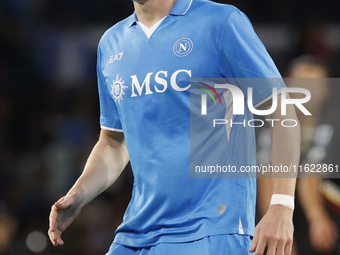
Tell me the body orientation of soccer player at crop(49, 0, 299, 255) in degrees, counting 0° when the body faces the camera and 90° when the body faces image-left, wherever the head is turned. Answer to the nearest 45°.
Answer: approximately 45°
